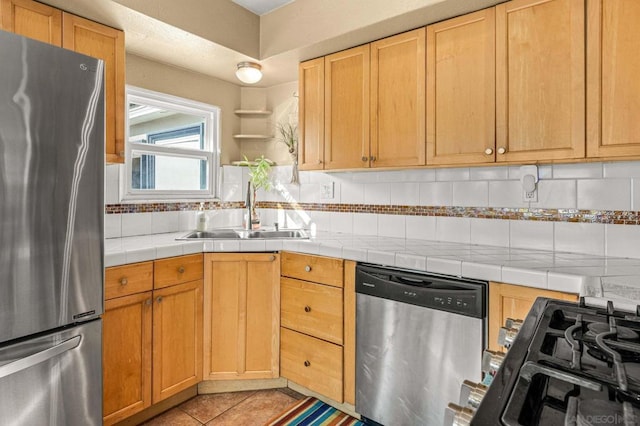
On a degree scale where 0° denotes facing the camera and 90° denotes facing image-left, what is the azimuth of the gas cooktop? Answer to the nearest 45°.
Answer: approximately 90°

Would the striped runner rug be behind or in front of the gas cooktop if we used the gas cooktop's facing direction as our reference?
in front

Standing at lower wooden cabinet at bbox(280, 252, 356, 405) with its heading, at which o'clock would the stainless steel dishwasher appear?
The stainless steel dishwasher is roughly at 9 o'clock from the lower wooden cabinet.

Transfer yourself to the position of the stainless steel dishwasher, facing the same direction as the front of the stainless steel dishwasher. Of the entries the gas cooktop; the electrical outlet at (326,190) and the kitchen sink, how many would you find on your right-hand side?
2

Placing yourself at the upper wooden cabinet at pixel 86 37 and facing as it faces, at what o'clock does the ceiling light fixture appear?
The ceiling light fixture is roughly at 10 o'clock from the upper wooden cabinet.

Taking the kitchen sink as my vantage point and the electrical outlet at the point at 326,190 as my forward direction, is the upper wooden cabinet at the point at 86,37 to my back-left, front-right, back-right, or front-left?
back-right

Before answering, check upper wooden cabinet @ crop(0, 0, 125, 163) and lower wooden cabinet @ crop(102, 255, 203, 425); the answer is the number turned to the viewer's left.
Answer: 0

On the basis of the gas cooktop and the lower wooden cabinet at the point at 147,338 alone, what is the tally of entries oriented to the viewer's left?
1

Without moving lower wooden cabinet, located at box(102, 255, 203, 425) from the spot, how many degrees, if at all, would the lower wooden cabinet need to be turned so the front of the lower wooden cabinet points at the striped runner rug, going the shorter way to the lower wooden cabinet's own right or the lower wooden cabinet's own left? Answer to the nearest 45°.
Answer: approximately 45° to the lower wooden cabinet's own left
